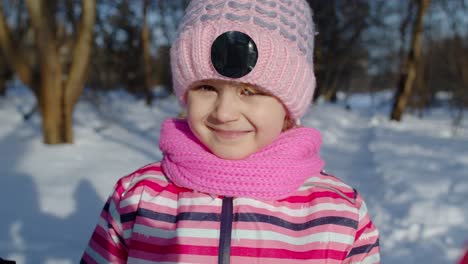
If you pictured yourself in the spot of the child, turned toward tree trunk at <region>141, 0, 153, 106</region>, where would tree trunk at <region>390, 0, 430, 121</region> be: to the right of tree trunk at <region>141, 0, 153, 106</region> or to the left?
right

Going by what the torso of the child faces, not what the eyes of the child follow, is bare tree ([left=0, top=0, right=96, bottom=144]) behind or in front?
behind

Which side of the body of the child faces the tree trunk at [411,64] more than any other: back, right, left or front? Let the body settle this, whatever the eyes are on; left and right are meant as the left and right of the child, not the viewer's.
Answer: back

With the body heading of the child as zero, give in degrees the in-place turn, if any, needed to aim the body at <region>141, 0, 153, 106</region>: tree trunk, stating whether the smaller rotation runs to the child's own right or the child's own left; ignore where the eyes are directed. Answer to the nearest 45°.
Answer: approximately 180°

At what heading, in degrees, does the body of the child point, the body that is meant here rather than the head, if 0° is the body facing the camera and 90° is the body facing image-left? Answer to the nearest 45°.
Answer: approximately 0°
